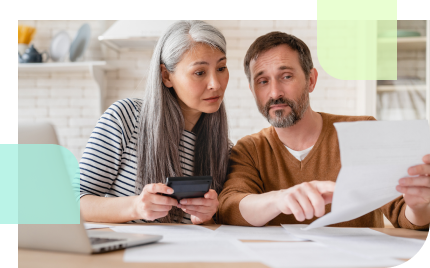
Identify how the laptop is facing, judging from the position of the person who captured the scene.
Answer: facing away from the viewer and to the right of the viewer

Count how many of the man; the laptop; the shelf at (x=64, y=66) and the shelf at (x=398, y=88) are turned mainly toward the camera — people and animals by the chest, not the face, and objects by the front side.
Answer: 3

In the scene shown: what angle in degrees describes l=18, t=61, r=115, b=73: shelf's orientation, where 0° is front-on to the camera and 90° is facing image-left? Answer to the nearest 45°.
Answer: approximately 0°
